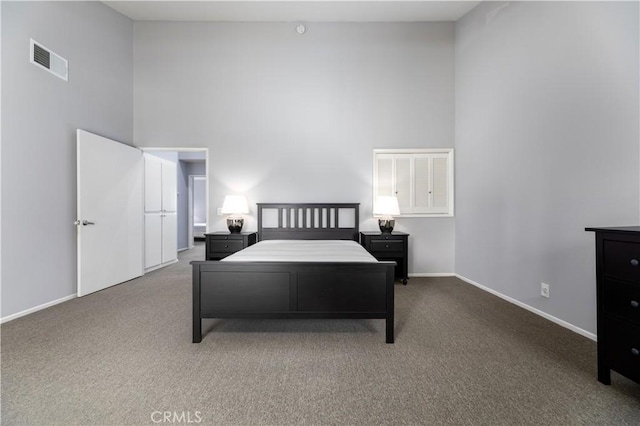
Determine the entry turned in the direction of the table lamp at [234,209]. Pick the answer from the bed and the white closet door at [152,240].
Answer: the white closet door

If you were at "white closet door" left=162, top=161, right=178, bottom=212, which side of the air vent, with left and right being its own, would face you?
left

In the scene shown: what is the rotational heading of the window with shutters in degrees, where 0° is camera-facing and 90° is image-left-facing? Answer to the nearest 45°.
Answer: approximately 0°

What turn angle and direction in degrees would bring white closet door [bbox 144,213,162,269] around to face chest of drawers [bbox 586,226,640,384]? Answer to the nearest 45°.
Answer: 0° — it already faces it

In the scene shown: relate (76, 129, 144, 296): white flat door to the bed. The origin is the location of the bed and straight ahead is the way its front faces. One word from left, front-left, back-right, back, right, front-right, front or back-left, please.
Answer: back-right

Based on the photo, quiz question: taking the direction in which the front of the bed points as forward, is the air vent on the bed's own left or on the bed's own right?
on the bed's own right

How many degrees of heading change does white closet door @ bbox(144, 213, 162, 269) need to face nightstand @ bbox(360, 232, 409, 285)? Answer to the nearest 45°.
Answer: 0° — it already faces it

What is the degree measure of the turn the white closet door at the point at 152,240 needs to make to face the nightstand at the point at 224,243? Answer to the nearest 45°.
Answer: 0° — it already faces it

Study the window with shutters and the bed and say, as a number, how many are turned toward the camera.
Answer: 2
